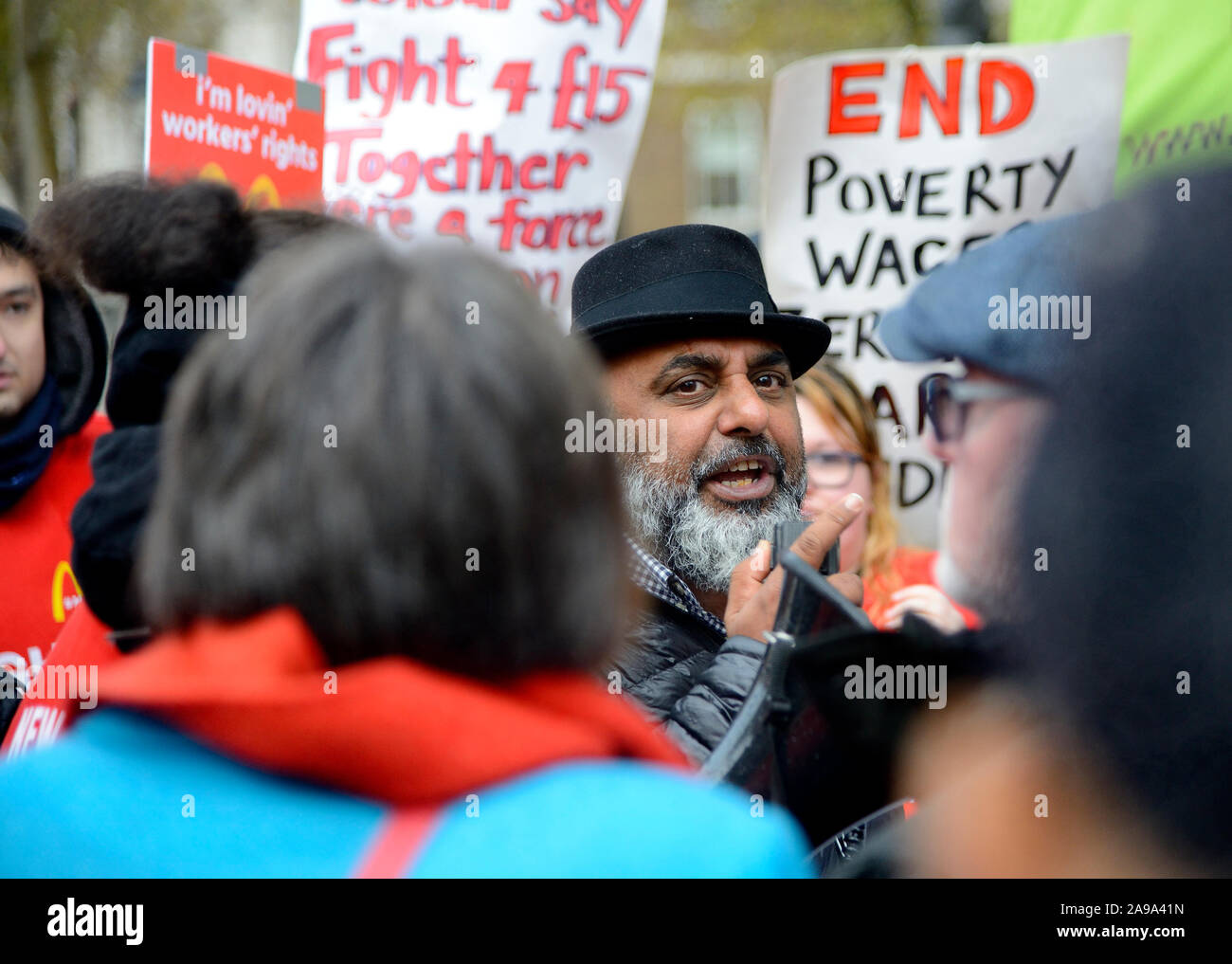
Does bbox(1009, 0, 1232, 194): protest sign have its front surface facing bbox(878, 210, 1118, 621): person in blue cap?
yes

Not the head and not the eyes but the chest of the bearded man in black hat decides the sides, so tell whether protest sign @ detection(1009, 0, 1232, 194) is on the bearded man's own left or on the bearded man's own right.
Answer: on the bearded man's own left

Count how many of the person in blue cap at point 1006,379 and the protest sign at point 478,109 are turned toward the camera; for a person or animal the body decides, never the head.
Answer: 1

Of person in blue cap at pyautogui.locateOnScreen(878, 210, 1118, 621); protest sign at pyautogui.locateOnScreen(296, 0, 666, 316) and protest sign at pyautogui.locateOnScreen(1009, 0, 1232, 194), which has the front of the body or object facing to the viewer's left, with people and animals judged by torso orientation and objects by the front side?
the person in blue cap

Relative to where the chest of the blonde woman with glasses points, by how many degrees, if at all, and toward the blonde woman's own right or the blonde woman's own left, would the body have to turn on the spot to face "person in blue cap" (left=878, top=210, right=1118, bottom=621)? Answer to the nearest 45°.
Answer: approximately 45° to the blonde woman's own left

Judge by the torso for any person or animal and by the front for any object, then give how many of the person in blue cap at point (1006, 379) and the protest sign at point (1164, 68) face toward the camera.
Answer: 1

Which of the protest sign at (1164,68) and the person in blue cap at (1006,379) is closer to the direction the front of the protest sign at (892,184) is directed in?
the person in blue cap

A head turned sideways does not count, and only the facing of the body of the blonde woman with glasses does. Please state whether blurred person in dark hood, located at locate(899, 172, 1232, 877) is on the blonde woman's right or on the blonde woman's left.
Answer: on the blonde woman's left

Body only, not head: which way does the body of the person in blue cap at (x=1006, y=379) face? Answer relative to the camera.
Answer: to the viewer's left

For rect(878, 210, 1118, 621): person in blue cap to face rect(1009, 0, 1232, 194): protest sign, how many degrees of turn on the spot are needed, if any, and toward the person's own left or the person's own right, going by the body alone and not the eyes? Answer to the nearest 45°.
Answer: approximately 90° to the person's own right

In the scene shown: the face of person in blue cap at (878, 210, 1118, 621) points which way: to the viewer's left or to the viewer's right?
to the viewer's left
